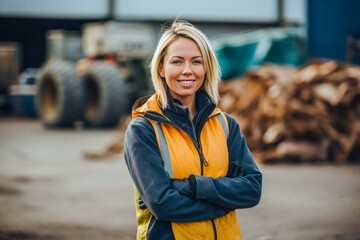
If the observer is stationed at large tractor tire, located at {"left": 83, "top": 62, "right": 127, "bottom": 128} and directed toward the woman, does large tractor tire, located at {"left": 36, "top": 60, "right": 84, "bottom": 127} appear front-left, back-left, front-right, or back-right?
back-right
